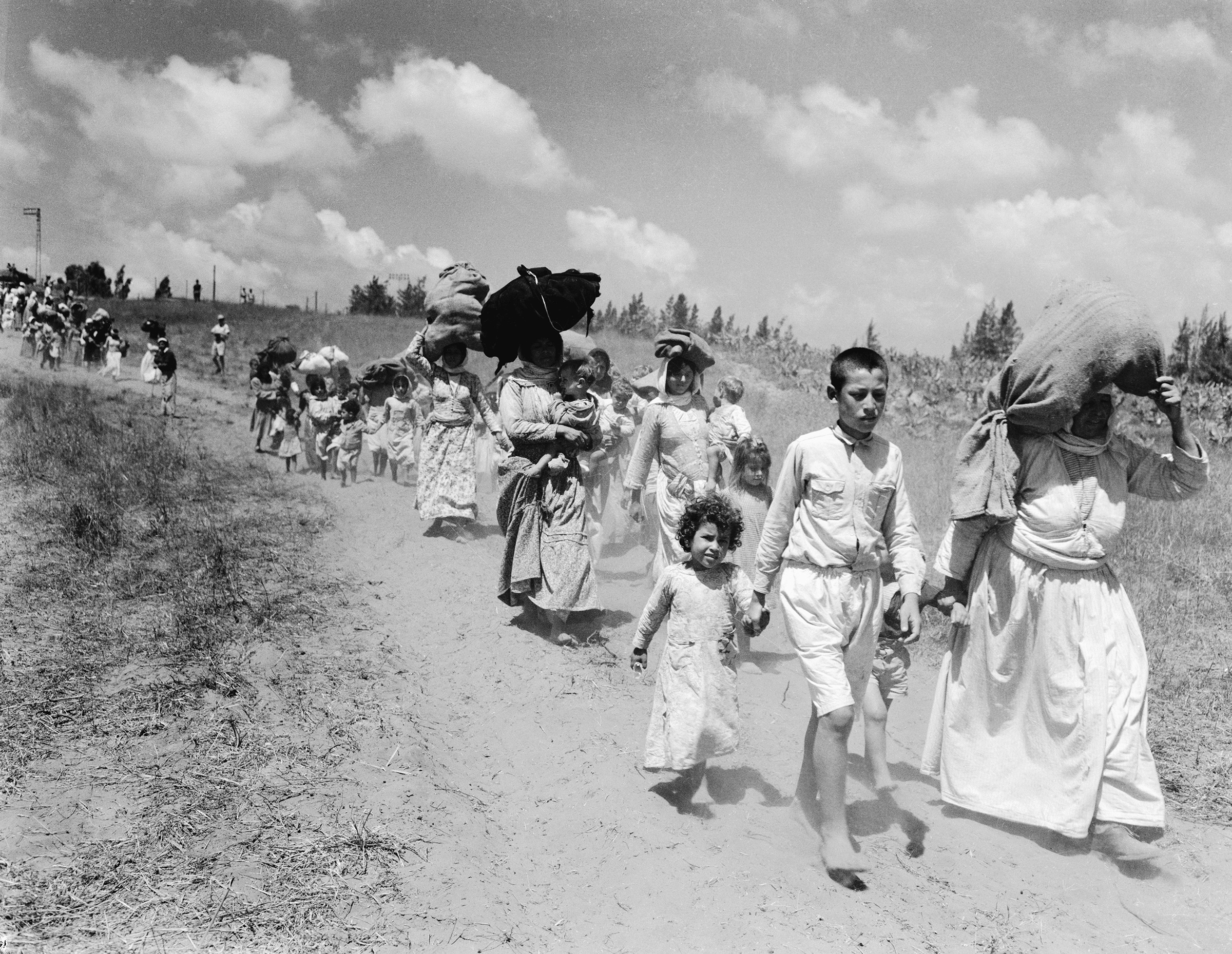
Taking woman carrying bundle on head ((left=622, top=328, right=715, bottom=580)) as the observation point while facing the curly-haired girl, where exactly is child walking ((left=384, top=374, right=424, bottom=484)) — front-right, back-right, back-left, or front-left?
back-right

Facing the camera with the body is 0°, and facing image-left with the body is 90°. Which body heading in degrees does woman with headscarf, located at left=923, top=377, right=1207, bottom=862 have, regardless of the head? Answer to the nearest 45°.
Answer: approximately 315°

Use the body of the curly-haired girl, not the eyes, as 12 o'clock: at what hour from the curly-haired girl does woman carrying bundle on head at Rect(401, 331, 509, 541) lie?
The woman carrying bundle on head is roughly at 5 o'clock from the curly-haired girl.

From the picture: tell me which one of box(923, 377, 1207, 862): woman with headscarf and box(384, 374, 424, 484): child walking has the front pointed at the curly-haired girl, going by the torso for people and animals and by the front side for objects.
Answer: the child walking

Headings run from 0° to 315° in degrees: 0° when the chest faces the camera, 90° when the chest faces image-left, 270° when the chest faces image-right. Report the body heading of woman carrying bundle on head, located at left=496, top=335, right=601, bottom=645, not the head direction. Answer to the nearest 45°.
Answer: approximately 315°

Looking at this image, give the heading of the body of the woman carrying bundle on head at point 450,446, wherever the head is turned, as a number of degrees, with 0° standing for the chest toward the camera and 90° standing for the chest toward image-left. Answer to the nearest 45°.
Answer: approximately 0°

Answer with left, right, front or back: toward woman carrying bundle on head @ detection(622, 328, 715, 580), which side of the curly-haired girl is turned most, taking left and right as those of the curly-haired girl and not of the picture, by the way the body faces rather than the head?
back

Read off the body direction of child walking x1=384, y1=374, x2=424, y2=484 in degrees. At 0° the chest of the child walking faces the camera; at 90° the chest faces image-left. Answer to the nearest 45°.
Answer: approximately 0°
